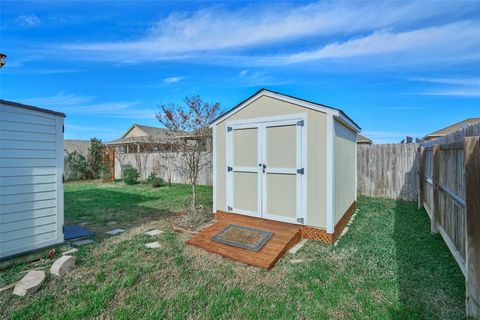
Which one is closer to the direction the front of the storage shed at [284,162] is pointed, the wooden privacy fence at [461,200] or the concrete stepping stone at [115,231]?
the concrete stepping stone

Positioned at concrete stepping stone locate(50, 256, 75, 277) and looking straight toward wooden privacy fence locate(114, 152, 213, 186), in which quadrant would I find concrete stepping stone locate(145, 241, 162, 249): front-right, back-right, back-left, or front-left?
front-right

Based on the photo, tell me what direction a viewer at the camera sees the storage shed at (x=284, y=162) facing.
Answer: facing the viewer and to the left of the viewer

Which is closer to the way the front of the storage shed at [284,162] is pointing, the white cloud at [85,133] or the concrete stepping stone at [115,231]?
the concrete stepping stone

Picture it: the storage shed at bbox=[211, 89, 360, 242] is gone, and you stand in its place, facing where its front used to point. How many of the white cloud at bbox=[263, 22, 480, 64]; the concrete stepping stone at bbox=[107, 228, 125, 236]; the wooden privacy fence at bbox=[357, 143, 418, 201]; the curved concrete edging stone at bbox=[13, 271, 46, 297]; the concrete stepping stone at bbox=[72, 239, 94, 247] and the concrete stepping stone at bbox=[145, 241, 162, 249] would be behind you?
2

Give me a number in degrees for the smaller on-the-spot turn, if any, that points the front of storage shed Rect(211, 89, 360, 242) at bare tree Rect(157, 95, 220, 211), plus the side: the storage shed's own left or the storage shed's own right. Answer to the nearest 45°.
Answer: approximately 45° to the storage shed's own right

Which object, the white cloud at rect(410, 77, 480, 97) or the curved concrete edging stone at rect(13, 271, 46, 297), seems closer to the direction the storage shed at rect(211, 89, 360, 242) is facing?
the curved concrete edging stone

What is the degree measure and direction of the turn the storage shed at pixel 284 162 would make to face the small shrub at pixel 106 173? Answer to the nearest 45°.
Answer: approximately 90° to its right

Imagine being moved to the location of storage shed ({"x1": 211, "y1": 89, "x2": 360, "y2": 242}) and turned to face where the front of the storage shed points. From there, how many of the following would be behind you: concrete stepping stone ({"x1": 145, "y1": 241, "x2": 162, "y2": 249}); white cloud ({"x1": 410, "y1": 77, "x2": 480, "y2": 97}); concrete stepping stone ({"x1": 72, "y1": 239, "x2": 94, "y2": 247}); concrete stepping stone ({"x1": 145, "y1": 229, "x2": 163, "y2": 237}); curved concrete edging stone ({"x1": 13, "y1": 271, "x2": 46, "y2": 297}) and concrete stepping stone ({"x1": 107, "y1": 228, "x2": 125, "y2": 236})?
1

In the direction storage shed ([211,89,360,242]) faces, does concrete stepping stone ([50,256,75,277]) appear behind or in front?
in front

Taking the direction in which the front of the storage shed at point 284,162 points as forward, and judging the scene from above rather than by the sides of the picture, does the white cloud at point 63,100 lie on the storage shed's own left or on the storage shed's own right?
on the storage shed's own right

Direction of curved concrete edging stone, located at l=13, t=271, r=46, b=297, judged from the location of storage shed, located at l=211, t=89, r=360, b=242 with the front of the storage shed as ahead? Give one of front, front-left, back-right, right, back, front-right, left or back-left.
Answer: front

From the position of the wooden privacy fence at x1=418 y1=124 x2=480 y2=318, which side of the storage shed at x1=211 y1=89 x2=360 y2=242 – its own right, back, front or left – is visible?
left

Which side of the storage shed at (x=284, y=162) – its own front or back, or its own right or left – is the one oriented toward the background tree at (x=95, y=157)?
right

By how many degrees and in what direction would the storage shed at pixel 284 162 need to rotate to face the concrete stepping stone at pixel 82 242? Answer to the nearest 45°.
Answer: approximately 45° to its right

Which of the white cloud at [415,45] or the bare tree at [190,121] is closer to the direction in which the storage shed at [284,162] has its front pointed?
the bare tree

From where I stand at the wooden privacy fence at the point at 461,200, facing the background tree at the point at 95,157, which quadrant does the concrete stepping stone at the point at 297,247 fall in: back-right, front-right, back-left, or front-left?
front-left
